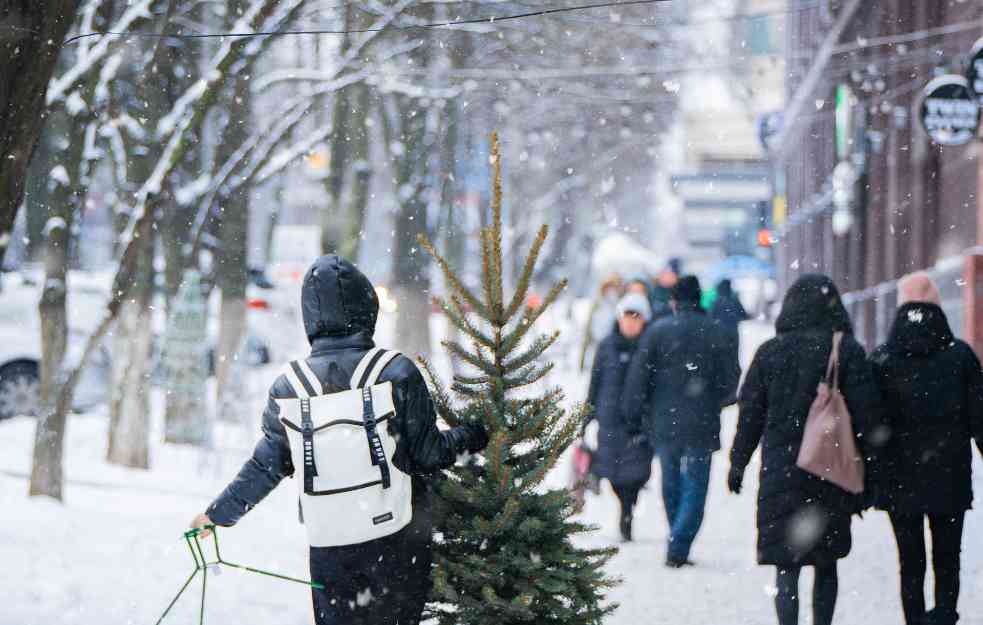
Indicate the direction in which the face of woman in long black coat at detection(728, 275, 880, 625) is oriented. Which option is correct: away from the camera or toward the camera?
away from the camera

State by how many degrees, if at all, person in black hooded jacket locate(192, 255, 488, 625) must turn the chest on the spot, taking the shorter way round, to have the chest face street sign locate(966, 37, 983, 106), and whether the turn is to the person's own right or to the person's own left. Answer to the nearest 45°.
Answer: approximately 45° to the person's own right

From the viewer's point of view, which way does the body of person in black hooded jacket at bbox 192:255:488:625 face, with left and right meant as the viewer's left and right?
facing away from the viewer

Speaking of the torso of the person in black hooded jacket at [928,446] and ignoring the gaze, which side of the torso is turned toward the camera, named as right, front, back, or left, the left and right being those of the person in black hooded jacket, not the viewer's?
back

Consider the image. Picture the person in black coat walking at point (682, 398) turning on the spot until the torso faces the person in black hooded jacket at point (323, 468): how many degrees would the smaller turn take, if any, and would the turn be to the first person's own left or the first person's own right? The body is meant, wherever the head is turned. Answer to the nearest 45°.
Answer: approximately 180°

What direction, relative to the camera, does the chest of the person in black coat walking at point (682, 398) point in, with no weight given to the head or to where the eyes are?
away from the camera

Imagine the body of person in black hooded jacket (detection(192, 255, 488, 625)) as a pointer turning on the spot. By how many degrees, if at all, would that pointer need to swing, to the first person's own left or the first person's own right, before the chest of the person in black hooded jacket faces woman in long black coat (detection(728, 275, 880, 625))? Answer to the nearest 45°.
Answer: approximately 45° to the first person's own right

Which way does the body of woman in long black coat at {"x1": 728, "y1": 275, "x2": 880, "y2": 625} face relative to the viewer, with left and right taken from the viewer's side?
facing away from the viewer

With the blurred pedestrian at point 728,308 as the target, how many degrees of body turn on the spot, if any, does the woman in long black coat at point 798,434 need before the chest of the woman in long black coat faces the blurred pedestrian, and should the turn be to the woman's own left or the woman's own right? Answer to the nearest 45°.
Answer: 0° — they already face them

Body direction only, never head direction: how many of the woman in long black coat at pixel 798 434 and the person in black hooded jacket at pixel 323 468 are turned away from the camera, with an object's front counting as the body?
2

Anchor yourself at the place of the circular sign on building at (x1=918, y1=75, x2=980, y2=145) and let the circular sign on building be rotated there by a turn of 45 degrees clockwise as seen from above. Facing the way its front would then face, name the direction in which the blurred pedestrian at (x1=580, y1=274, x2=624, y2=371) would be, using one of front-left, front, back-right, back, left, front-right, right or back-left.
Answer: front-right

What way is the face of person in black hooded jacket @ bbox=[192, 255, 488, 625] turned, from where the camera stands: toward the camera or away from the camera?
away from the camera

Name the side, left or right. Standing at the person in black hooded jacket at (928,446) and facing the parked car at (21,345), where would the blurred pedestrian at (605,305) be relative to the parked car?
right
